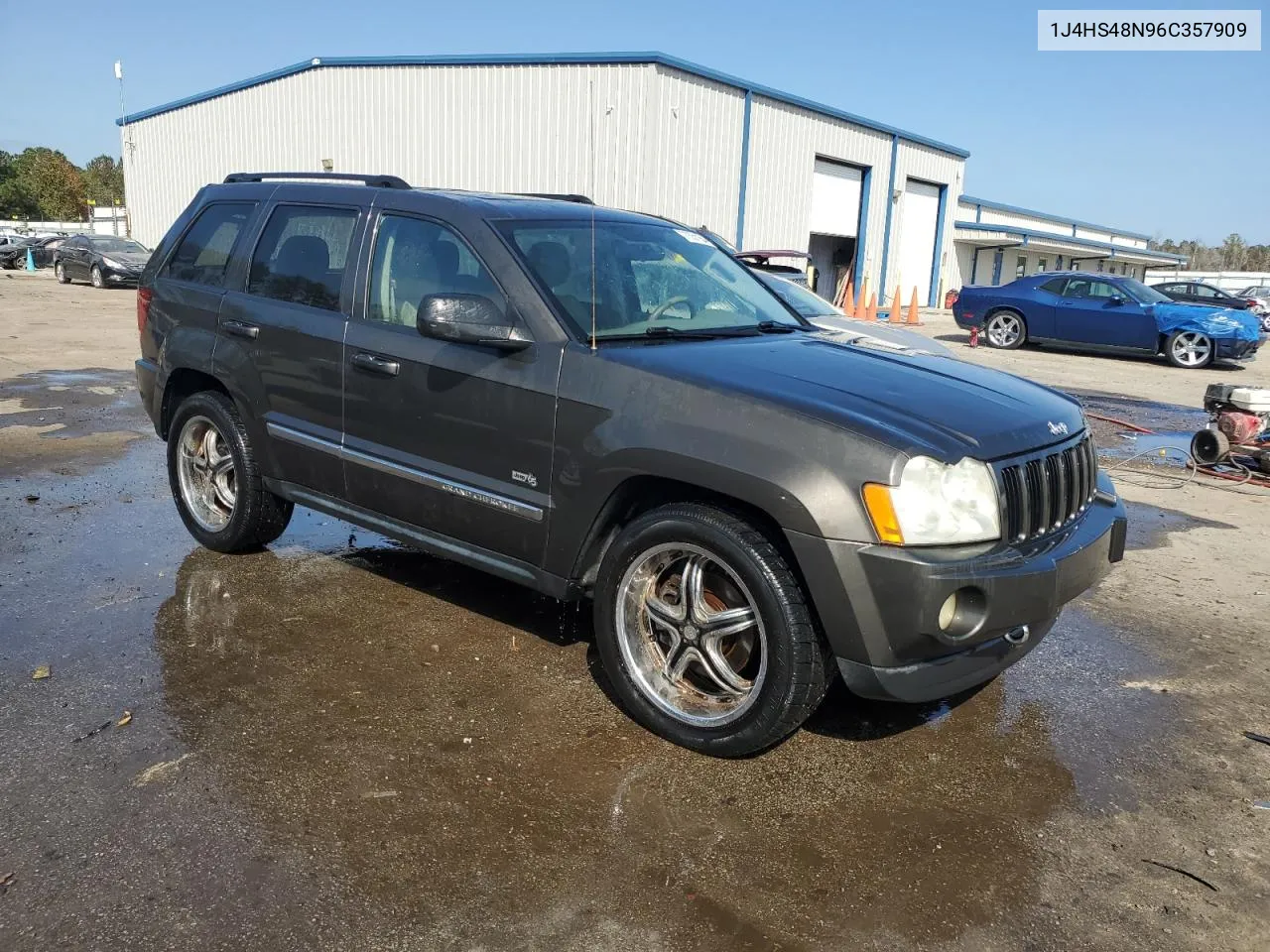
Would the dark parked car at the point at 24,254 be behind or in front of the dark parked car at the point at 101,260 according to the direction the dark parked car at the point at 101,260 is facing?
behind

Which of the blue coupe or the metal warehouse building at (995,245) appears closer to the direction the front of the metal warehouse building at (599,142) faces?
the blue coupe

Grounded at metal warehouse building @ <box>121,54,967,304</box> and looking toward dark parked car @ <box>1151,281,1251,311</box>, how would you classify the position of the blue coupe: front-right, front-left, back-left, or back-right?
front-right

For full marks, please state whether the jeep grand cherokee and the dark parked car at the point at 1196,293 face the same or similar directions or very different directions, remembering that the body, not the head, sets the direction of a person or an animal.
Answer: same or similar directions

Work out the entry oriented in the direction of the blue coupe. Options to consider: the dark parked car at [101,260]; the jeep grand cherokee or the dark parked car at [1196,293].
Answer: the dark parked car at [101,260]

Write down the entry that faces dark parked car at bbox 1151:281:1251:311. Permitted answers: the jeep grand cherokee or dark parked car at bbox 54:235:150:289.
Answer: dark parked car at bbox 54:235:150:289

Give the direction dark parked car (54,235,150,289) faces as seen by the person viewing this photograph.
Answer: facing the viewer and to the right of the viewer

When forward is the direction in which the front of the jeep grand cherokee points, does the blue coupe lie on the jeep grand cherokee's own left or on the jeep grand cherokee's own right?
on the jeep grand cherokee's own left

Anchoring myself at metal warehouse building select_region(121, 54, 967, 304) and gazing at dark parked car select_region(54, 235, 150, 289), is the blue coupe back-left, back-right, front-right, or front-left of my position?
back-left

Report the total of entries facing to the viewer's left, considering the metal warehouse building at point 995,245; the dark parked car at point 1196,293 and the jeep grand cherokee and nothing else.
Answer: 0

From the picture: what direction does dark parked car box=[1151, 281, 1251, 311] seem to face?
to the viewer's right

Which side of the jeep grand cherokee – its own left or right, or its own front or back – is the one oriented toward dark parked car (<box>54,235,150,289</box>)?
back

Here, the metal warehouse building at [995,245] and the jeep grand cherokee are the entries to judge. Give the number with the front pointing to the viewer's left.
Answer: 0

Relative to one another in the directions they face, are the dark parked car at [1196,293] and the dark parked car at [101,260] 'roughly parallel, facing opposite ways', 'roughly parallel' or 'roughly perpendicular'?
roughly parallel

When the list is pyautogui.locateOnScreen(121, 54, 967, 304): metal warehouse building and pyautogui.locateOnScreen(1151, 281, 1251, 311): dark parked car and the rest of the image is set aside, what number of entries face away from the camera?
0

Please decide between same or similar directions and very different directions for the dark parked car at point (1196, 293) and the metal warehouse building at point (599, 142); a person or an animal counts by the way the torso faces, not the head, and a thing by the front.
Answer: same or similar directions

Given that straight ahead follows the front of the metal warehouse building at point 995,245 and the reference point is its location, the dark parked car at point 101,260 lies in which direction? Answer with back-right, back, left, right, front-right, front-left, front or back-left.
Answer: right
